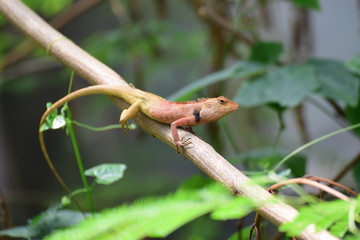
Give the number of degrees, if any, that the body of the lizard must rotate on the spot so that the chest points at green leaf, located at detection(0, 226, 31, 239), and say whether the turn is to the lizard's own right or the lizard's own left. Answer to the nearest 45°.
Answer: approximately 180°

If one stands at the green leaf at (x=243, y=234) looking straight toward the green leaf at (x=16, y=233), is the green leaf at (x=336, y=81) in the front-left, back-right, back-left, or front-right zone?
back-right

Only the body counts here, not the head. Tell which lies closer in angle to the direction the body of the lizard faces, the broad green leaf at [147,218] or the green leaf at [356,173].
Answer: the green leaf

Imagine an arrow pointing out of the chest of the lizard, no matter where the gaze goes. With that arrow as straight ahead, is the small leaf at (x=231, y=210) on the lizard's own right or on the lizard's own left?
on the lizard's own right

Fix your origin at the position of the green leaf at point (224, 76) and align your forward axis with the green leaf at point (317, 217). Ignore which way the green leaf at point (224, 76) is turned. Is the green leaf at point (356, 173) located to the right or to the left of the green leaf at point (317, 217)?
left

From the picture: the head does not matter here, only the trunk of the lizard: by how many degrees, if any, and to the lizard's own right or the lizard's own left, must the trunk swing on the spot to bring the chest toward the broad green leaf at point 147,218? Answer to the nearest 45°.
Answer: approximately 90° to the lizard's own right

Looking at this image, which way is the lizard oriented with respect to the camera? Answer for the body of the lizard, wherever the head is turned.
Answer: to the viewer's right

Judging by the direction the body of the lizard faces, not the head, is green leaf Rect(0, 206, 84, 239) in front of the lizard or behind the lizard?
behind

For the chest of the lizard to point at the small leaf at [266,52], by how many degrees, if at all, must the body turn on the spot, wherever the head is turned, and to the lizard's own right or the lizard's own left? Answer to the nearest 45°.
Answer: approximately 45° to the lizard's own left
